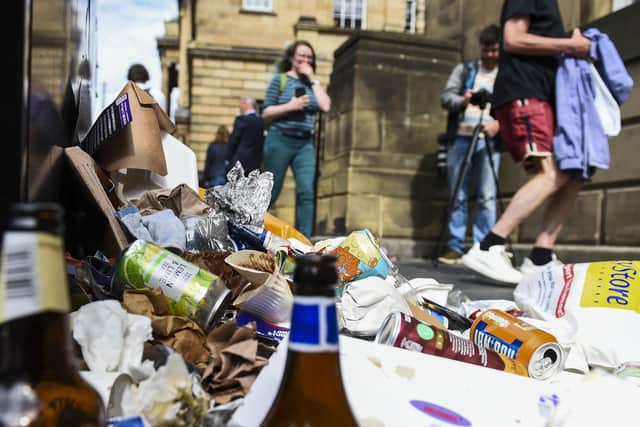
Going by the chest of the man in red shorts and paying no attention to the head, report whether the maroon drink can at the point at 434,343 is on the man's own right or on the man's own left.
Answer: on the man's own right

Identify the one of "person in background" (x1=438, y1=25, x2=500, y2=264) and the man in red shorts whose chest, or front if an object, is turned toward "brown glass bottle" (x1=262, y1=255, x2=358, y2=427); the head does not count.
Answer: the person in background

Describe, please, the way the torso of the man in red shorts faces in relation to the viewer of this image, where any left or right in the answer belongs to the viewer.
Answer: facing to the right of the viewer

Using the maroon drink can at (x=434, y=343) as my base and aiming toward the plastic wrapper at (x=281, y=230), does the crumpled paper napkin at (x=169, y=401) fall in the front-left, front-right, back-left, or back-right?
back-left

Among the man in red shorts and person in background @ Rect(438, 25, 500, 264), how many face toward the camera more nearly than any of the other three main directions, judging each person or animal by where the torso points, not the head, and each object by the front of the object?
1

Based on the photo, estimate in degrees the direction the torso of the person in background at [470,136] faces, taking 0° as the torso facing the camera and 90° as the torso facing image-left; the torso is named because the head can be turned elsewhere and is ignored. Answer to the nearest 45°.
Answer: approximately 0°

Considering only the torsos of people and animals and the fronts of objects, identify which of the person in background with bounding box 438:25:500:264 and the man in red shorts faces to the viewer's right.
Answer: the man in red shorts

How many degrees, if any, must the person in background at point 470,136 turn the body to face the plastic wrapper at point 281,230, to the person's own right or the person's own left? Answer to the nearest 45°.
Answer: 0° — they already face it

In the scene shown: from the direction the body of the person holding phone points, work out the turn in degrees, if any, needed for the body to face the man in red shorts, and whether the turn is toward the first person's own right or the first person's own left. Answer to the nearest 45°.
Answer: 0° — they already face them
